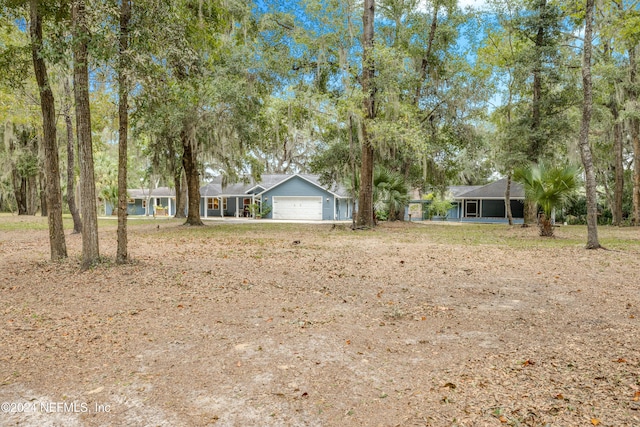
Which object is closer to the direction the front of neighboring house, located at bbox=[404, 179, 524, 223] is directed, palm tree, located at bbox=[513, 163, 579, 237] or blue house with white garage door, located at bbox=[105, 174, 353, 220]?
the palm tree

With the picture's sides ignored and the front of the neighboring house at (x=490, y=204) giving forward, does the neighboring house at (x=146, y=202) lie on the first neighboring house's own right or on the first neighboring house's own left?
on the first neighboring house's own right

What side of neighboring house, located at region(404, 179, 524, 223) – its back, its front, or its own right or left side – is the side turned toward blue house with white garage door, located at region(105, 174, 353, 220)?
right

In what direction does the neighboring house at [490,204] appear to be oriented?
toward the camera

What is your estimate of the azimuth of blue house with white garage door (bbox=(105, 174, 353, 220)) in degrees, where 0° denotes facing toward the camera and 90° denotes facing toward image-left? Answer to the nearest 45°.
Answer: approximately 0°

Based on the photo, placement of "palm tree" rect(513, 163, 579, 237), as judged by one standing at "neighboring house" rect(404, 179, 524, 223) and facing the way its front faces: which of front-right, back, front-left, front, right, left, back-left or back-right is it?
front

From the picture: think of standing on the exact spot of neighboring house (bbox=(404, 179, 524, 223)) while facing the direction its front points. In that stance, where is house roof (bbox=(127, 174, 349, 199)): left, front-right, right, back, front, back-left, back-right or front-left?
right

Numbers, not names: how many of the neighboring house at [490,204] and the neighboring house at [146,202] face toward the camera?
2
